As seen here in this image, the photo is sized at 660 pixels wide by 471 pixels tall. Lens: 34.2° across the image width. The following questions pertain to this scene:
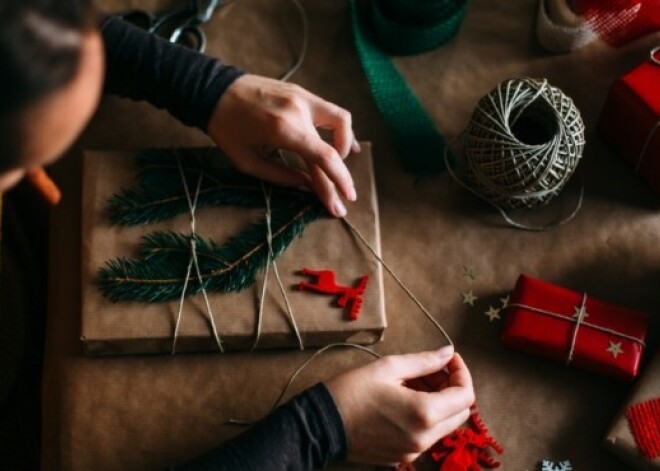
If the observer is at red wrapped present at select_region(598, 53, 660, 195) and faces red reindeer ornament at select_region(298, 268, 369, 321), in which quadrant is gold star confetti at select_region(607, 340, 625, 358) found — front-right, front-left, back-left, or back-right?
front-left

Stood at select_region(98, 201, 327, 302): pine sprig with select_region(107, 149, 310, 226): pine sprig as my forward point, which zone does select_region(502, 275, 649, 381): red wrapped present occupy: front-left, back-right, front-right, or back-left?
back-right

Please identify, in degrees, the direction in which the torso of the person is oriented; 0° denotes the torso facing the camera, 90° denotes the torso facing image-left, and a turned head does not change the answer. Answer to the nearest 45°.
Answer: approximately 270°

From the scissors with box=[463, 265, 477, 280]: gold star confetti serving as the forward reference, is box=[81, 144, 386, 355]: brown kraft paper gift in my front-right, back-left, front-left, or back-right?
front-right

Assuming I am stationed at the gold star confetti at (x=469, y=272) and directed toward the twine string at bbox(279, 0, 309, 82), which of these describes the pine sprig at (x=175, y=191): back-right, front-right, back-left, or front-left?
front-left
